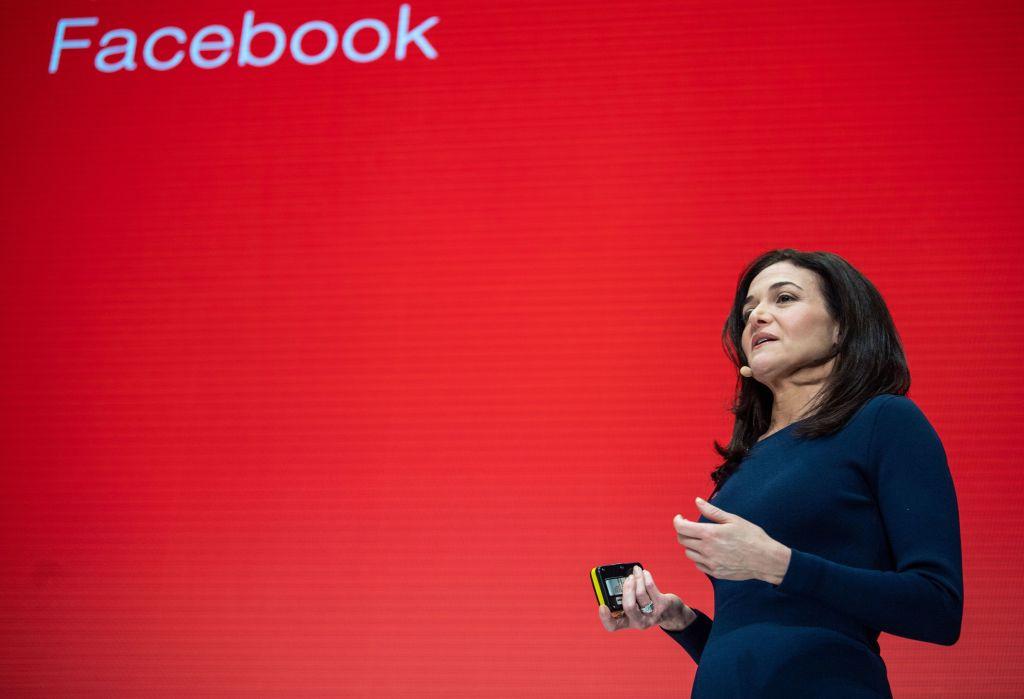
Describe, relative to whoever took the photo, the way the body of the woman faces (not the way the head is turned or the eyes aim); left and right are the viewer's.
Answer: facing the viewer and to the left of the viewer

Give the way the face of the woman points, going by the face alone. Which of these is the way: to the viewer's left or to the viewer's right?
to the viewer's left
